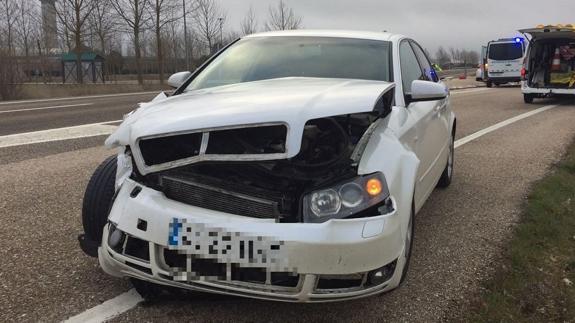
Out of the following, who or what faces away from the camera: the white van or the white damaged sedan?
the white van

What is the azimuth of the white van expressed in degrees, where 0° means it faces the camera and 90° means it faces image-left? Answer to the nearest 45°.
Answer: approximately 180°

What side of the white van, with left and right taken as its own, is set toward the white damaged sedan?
back

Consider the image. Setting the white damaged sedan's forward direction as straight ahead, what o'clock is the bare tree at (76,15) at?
The bare tree is roughly at 4 o'clock from the white damaged sedan.

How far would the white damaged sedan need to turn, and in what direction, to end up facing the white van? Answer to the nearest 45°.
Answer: approximately 180°

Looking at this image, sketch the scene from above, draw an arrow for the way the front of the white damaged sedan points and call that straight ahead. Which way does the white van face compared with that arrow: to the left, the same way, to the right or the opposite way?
the opposite way
